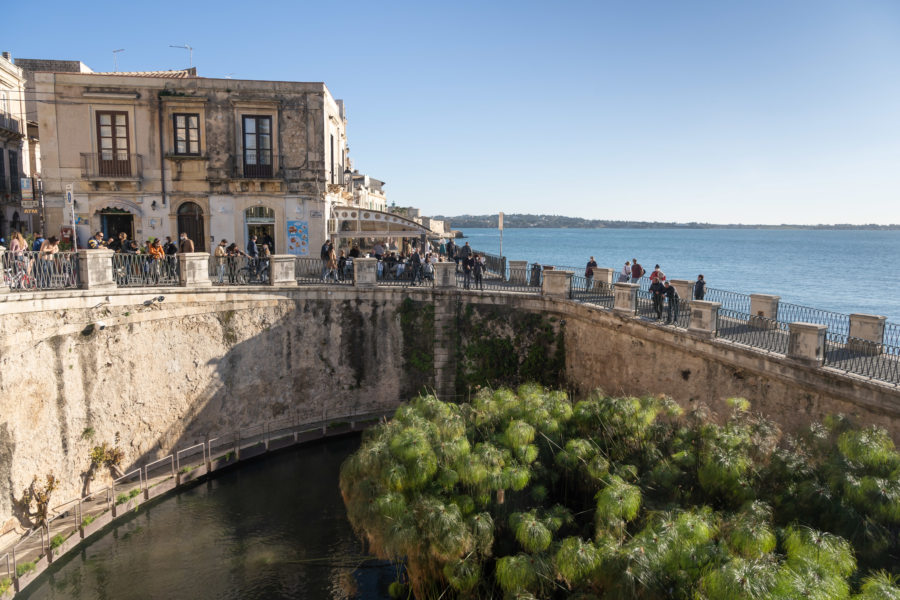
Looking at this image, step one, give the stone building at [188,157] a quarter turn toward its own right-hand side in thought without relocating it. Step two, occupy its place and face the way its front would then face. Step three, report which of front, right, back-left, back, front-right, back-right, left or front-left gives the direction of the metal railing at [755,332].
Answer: back-left

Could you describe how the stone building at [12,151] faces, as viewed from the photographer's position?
facing to the right of the viewer

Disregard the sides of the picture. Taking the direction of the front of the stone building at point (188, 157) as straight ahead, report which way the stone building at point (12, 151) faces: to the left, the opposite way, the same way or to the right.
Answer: to the left

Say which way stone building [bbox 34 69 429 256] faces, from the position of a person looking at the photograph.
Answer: facing the viewer
